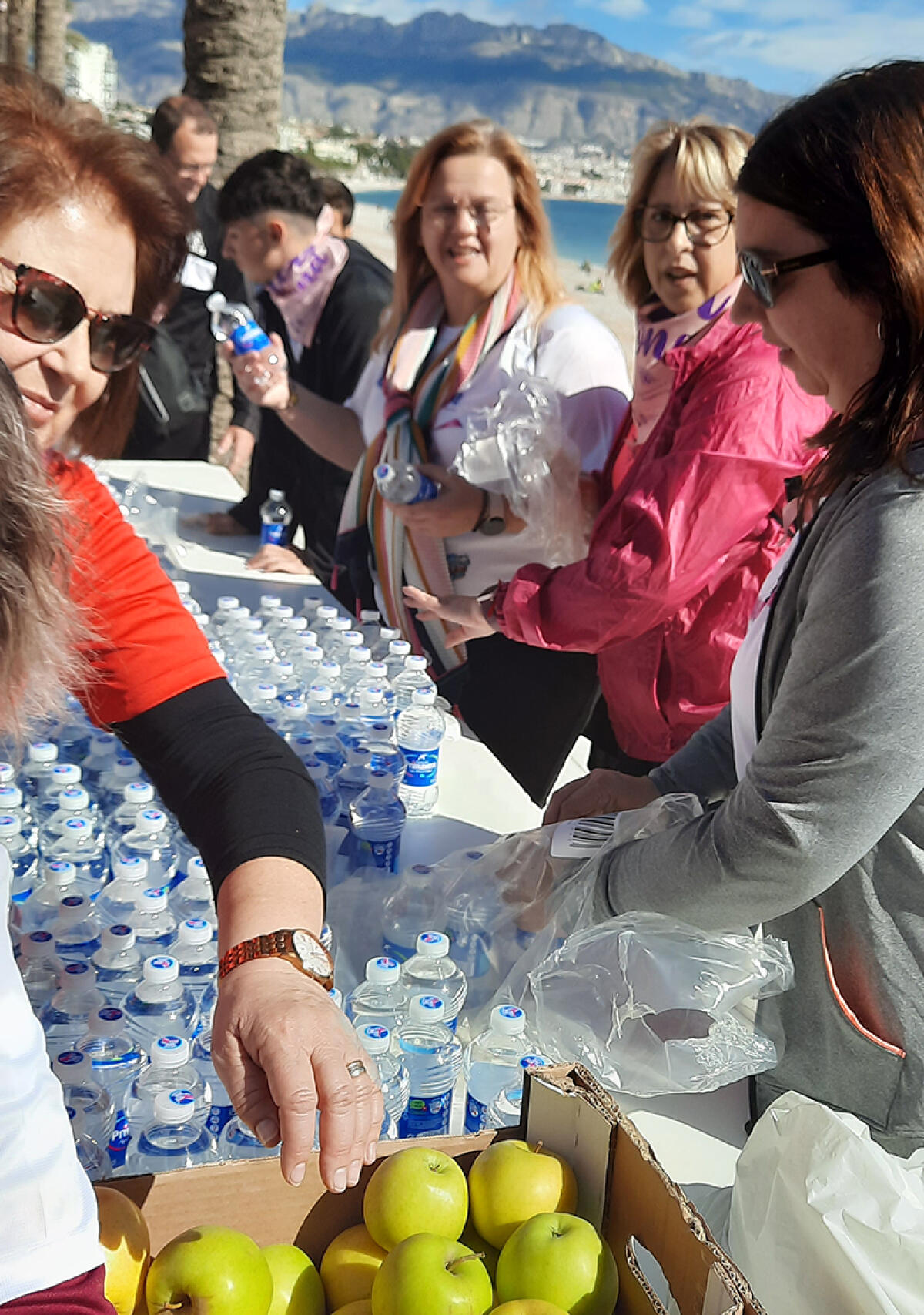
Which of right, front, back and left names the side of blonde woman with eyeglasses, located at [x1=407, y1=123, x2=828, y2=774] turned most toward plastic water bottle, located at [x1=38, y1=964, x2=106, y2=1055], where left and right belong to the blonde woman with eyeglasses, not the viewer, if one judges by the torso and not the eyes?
front

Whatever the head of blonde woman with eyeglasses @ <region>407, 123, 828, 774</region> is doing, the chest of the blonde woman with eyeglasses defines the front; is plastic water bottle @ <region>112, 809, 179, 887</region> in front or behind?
in front

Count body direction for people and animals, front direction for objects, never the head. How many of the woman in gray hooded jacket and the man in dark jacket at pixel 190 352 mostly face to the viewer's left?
1

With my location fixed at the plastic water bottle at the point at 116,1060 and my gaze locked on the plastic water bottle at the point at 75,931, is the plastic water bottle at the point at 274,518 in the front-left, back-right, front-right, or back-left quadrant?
front-right

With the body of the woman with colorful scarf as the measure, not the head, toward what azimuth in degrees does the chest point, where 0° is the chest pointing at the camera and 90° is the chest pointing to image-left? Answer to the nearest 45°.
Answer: approximately 45°

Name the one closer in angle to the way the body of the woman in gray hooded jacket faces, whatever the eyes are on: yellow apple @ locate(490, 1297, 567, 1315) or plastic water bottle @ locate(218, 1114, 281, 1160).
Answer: the plastic water bottle

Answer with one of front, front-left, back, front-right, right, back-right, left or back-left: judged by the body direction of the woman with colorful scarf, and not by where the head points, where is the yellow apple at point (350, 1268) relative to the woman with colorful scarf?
front-left

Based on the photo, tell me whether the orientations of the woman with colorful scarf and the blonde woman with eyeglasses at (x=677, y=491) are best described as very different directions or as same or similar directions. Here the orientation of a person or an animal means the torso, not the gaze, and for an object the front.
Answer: same or similar directions

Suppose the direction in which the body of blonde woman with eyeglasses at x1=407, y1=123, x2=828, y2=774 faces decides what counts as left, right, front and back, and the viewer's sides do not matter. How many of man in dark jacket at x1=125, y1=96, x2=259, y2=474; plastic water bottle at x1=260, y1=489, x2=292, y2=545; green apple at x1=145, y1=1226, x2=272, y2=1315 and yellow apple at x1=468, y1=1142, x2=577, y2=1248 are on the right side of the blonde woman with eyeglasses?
2

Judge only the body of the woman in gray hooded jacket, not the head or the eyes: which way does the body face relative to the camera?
to the viewer's left

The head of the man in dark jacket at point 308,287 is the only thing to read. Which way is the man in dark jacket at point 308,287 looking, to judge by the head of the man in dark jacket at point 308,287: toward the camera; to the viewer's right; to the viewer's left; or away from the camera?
to the viewer's left

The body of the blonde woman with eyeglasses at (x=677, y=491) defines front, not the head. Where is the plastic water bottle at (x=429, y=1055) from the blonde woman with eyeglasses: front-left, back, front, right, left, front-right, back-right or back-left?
front-left

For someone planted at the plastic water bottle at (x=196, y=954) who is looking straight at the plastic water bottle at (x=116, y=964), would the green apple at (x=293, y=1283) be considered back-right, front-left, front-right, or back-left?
back-left
